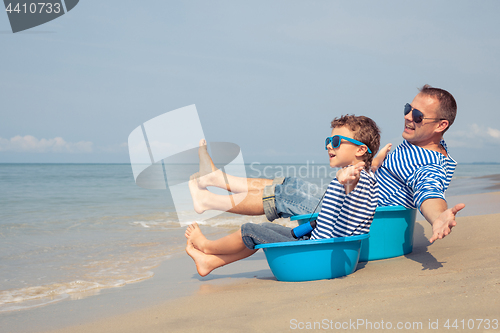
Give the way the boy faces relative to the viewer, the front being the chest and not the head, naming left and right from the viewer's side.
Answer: facing to the left of the viewer
